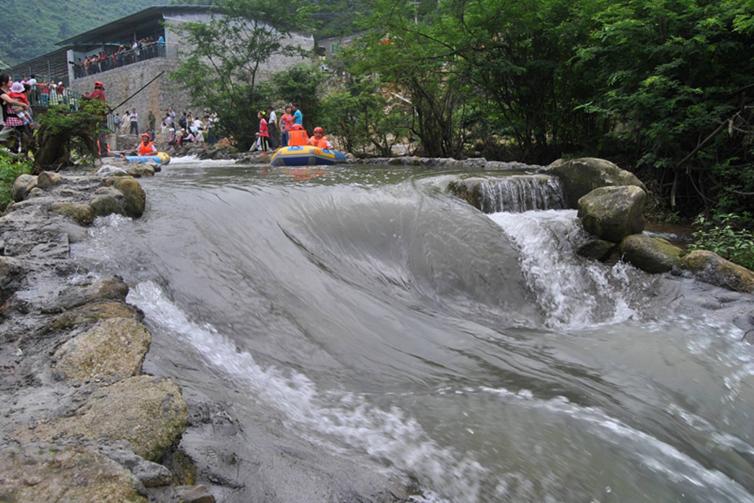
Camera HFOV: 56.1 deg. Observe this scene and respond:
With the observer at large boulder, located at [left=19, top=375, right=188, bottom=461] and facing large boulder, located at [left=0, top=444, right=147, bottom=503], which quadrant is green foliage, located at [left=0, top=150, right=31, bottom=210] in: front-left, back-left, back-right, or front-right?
back-right

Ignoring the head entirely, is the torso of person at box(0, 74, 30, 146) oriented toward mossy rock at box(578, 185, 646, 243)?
no
